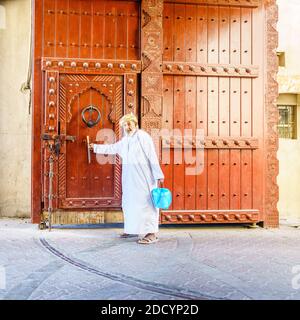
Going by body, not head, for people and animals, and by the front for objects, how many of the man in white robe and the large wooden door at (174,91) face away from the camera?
0

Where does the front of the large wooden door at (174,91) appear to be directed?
toward the camera

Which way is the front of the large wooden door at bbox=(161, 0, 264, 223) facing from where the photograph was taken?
facing the viewer

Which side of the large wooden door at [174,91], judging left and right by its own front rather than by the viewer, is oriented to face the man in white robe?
front

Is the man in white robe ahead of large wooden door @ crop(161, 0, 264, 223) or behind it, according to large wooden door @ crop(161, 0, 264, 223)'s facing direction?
ahead
